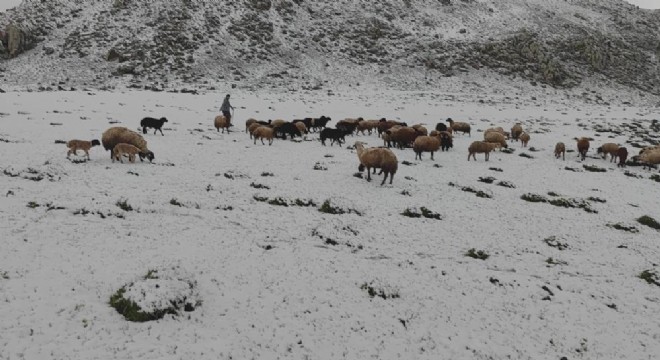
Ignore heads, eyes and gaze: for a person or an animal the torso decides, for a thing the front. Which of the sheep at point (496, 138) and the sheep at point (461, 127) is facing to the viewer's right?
the sheep at point (496, 138)

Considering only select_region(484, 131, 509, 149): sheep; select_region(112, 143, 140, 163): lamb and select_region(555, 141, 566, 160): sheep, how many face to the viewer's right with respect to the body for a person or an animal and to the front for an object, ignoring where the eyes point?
2

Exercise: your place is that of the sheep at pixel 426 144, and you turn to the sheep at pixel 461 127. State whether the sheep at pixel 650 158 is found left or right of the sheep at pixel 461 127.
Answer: right

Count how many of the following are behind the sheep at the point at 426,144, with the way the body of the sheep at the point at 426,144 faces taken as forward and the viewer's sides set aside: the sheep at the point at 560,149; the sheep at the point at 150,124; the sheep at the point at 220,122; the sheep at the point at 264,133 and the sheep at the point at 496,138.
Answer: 3

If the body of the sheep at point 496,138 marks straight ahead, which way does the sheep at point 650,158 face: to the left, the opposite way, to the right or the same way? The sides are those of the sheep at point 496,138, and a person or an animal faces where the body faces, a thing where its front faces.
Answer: the opposite way

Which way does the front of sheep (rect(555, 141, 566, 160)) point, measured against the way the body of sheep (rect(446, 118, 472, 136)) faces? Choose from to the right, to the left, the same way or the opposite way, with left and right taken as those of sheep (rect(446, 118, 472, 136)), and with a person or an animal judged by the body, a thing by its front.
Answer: to the right

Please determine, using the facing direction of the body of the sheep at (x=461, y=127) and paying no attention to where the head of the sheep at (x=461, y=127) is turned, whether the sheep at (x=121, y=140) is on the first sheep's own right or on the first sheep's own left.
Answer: on the first sheep's own left

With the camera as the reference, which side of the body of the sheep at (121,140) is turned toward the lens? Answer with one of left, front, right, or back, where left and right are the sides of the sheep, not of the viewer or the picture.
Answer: right

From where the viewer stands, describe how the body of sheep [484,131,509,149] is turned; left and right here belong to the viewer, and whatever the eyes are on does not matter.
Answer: facing to the right of the viewer

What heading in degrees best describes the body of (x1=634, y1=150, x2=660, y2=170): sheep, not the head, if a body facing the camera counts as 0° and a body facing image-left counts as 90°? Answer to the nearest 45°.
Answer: approximately 90°

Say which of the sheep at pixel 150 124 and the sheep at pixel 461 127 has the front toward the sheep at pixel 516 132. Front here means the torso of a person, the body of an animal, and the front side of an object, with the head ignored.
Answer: the sheep at pixel 150 124

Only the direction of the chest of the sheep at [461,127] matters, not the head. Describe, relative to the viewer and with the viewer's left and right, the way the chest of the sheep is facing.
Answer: facing to the left of the viewer

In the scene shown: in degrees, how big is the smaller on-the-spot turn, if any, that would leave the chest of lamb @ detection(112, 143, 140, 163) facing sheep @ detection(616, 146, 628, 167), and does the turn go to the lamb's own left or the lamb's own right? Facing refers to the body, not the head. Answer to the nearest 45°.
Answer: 0° — it already faces it
